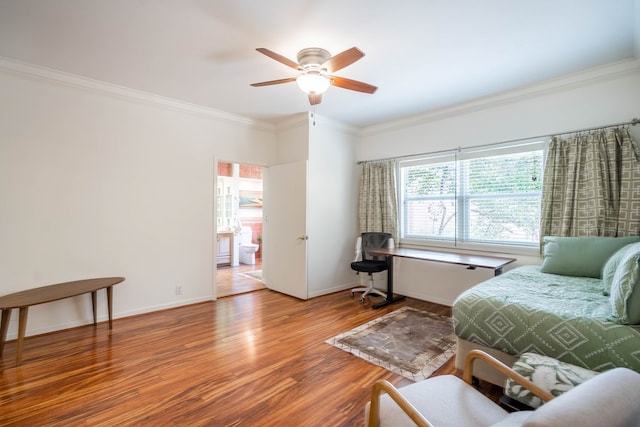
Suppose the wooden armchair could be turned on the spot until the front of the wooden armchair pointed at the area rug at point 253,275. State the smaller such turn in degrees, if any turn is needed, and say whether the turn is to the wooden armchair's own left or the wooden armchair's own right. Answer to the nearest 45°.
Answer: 0° — it already faces it

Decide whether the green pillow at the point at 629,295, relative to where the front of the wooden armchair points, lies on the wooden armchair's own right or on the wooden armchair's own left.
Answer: on the wooden armchair's own right

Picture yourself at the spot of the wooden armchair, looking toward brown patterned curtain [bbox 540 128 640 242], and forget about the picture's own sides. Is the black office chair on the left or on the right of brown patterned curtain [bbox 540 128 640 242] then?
left

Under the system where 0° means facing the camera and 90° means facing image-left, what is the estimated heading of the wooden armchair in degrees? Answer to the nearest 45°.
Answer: approximately 135°

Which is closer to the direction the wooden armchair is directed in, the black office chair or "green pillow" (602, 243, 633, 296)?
the black office chair

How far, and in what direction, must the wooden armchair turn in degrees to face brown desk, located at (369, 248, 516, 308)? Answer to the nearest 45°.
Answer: approximately 45° to its right

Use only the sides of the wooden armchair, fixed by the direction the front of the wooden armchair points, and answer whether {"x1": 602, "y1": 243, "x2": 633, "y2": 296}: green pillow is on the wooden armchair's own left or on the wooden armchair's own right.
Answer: on the wooden armchair's own right
